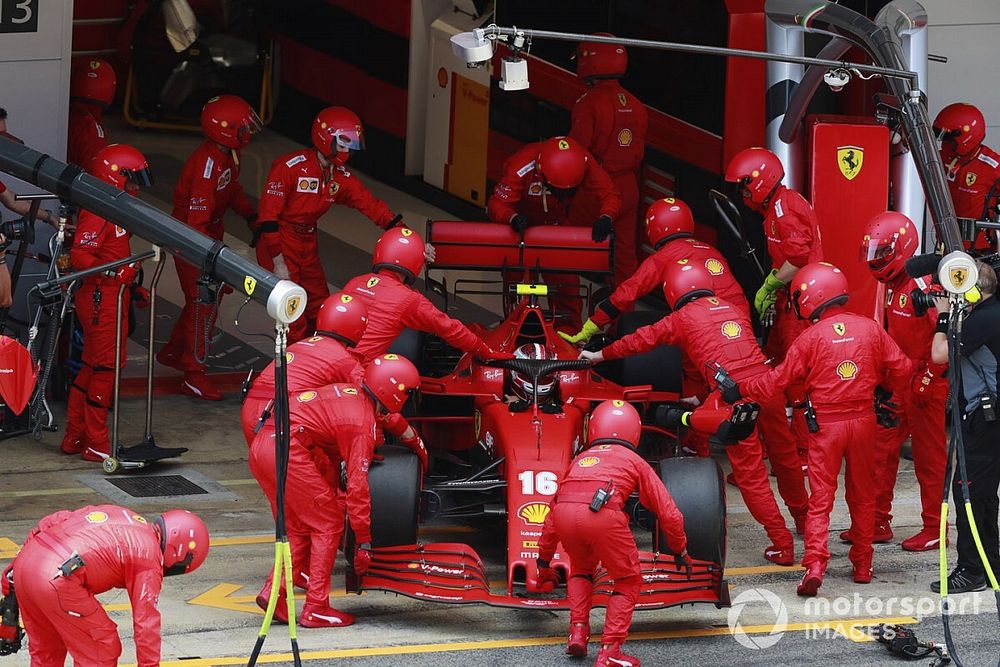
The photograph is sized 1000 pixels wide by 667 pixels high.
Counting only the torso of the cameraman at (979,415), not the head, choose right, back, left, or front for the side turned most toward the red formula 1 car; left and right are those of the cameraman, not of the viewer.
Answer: front

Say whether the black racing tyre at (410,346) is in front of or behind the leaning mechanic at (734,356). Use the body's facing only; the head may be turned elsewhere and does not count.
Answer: in front

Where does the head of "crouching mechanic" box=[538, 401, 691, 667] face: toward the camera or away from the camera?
away from the camera

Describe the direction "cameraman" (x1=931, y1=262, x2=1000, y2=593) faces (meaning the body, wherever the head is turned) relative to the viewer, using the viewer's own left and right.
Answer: facing to the left of the viewer

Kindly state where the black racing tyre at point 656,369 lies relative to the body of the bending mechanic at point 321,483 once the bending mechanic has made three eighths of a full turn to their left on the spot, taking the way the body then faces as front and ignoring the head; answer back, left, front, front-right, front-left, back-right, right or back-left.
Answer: right

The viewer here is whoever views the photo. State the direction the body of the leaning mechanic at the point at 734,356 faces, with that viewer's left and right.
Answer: facing away from the viewer and to the left of the viewer

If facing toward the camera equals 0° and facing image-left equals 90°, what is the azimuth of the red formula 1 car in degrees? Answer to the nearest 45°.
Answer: approximately 0°

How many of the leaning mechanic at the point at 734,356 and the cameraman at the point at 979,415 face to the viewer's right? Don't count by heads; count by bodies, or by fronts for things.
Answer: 0

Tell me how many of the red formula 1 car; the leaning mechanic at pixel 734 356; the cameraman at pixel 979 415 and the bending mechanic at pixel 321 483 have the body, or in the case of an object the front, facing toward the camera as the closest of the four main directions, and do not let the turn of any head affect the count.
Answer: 1

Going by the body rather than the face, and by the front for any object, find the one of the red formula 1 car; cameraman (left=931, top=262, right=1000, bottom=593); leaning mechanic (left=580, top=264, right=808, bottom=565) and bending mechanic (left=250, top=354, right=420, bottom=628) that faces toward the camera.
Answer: the red formula 1 car

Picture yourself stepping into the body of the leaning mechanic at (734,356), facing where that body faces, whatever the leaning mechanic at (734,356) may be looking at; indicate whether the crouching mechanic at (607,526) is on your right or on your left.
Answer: on your left

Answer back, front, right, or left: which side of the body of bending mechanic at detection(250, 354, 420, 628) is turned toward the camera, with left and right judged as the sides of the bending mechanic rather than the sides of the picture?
right

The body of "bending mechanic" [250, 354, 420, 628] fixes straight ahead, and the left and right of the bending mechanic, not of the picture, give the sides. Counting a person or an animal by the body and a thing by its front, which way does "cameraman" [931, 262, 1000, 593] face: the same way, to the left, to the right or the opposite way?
the opposite way

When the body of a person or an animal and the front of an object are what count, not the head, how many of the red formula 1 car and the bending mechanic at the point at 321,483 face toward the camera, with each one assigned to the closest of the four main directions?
1

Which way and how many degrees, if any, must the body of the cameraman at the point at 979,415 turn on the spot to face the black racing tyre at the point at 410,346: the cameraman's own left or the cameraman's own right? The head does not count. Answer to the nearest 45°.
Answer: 0° — they already face it

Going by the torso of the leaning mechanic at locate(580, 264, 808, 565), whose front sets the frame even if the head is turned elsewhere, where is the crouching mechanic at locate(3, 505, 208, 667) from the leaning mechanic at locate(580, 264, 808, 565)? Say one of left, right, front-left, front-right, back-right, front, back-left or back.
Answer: left

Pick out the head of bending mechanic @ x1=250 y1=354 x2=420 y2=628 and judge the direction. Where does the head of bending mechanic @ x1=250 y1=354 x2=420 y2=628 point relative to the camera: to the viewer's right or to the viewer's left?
to the viewer's right

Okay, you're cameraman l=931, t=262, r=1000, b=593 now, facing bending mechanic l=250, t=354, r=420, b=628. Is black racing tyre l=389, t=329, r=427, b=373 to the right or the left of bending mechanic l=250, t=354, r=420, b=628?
right
